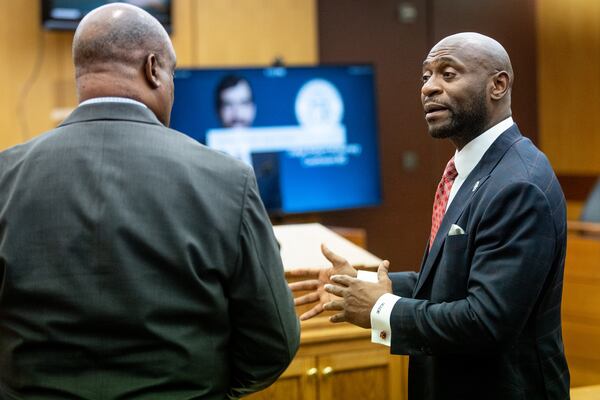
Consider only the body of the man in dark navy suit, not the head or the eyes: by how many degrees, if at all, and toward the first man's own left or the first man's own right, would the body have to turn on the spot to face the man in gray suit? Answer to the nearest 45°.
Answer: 0° — they already face them

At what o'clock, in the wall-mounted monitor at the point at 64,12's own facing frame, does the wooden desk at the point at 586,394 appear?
The wooden desk is roughly at 11 o'clock from the wall-mounted monitor.

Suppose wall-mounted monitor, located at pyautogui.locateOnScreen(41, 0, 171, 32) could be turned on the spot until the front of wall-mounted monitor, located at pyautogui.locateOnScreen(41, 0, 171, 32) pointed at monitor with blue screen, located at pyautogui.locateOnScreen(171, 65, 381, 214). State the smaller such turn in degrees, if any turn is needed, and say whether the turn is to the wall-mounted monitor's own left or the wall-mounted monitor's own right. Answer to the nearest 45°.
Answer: approximately 90° to the wall-mounted monitor's own left

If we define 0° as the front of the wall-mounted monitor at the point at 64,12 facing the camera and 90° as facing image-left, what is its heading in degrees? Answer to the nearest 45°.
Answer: approximately 0°

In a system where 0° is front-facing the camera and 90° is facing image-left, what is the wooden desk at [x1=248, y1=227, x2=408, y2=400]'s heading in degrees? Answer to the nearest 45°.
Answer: approximately 0°

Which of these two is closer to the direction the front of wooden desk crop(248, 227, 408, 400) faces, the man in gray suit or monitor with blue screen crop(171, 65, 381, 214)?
the man in gray suit

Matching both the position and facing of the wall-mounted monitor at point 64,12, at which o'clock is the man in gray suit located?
The man in gray suit is roughly at 12 o'clock from the wall-mounted monitor.

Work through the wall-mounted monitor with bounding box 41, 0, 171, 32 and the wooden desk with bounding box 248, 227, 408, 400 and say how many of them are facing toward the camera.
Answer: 2

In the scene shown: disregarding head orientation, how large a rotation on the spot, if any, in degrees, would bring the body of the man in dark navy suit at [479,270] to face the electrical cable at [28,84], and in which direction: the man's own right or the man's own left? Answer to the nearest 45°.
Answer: approximately 90° to the man's own right

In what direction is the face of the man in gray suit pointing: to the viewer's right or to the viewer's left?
to the viewer's right
